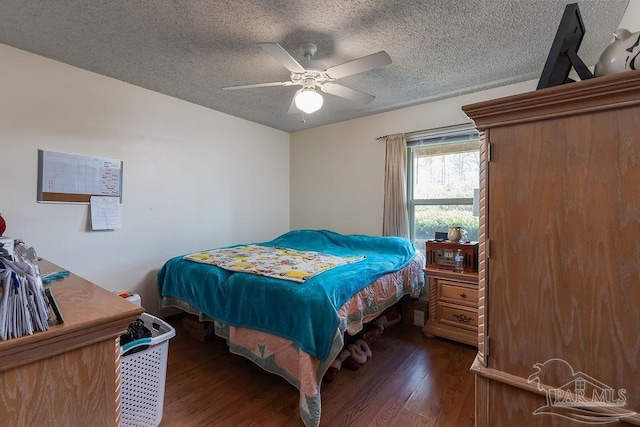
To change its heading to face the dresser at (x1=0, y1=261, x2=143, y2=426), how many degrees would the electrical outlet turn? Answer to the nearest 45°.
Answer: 0° — it already faces it

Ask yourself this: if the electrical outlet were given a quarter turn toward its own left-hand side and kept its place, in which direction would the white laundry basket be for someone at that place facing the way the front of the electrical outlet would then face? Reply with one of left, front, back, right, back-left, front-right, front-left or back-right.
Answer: back-right

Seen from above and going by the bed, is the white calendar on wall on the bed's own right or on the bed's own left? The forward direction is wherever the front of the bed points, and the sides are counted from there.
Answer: on the bed's own right

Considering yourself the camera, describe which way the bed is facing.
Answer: facing the viewer and to the left of the viewer

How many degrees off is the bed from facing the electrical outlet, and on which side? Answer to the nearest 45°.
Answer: approximately 180°

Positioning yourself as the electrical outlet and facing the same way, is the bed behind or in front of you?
in front

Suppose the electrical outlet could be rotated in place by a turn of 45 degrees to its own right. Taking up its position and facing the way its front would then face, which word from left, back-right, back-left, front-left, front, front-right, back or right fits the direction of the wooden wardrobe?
front-left

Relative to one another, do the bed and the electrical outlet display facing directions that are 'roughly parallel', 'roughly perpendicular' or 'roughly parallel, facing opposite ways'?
roughly parallel

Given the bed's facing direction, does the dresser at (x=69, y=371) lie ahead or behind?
ahead

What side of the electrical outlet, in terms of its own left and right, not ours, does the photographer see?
front

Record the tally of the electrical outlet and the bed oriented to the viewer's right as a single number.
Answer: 0
